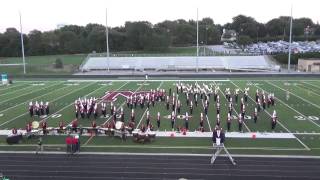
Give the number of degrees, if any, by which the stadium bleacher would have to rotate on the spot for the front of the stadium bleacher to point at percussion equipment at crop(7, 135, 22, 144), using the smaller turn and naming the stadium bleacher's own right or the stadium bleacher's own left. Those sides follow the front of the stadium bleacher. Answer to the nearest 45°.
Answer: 0° — it already faces it

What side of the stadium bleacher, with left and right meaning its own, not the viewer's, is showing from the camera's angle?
front

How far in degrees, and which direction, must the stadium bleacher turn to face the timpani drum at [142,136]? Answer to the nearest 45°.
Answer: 0° — it already faces it
